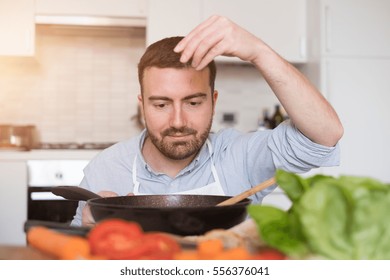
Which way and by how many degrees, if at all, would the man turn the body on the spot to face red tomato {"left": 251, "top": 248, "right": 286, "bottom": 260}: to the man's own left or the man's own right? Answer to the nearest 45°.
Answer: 0° — they already face it

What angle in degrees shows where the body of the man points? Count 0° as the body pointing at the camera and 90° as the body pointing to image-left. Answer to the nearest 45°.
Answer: approximately 0°

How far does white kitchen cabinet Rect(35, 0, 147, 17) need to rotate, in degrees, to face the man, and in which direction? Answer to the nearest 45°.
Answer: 0° — it already faces them

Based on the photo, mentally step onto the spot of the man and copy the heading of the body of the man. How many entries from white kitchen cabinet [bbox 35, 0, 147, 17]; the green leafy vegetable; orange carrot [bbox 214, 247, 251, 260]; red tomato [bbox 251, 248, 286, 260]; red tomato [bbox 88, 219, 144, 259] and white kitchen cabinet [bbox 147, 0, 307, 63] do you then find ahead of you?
4

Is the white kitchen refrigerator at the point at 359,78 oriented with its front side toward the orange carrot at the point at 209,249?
yes

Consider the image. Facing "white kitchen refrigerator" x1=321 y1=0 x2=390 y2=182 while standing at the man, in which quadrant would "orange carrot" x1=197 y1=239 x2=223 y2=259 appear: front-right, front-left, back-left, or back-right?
back-right

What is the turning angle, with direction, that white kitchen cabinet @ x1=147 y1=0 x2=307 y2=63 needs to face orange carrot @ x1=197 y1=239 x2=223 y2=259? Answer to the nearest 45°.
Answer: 0° — it already faces it

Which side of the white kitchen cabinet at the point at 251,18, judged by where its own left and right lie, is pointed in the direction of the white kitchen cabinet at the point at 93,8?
right

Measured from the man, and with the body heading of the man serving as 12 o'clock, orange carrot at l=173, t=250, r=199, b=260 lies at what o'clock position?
The orange carrot is roughly at 12 o'clock from the man.

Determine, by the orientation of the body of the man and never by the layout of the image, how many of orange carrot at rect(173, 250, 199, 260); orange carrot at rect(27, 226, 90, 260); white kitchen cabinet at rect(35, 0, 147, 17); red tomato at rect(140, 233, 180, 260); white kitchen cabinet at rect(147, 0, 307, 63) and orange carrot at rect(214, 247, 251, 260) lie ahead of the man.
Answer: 4
